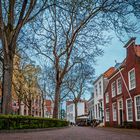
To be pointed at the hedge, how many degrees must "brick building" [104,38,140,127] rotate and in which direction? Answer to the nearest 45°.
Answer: approximately 45° to its left

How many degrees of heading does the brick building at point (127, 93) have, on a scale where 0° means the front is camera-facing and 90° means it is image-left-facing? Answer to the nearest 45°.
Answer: approximately 45°

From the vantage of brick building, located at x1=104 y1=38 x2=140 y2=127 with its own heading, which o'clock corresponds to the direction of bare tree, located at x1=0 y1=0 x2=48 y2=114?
The bare tree is roughly at 11 o'clock from the brick building.
